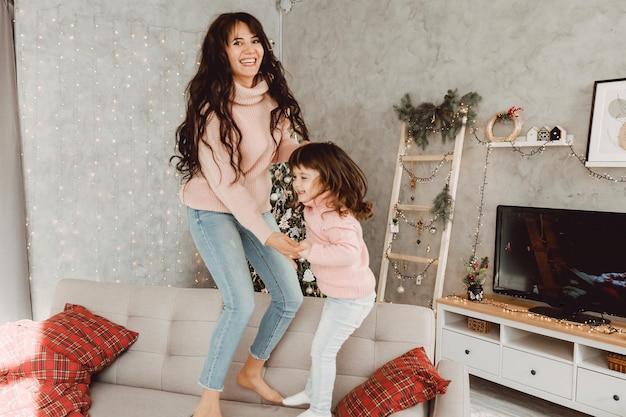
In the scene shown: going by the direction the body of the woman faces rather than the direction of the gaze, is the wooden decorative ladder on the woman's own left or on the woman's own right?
on the woman's own left

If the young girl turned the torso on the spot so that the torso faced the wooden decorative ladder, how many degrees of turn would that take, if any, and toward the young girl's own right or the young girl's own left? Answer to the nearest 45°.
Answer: approximately 90° to the young girl's own right

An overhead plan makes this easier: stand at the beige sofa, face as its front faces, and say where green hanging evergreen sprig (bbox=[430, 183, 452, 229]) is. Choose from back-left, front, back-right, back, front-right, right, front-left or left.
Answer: back-left

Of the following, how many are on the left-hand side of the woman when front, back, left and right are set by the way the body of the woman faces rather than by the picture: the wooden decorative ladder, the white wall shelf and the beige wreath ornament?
3

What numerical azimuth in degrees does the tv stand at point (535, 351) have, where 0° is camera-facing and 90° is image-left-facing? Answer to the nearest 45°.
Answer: approximately 45°

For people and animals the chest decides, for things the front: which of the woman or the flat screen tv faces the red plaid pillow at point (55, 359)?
the flat screen tv

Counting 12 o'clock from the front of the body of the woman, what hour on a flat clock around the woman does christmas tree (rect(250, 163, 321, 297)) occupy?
The christmas tree is roughly at 8 o'clock from the woman.

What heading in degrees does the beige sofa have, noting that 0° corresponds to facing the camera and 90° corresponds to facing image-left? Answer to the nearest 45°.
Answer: approximately 0°

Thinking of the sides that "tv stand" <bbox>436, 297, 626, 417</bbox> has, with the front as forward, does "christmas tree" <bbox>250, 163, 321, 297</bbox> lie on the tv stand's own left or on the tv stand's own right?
on the tv stand's own right

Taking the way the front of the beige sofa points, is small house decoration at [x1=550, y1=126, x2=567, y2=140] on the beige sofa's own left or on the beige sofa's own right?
on the beige sofa's own left

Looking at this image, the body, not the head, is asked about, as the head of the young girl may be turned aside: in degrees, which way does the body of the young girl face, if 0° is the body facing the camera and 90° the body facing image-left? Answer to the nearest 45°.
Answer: approximately 90°
